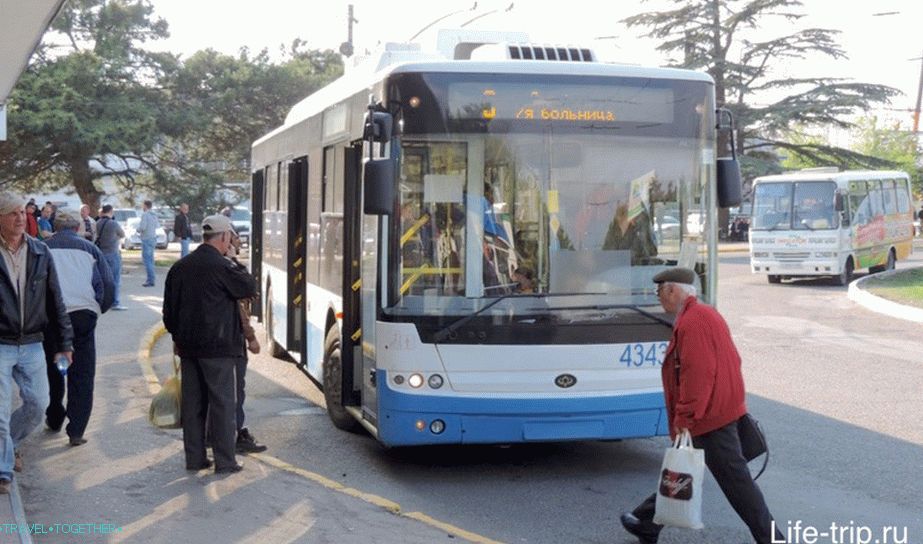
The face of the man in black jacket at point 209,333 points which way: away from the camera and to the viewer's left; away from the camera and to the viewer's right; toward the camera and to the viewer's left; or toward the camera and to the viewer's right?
away from the camera and to the viewer's right

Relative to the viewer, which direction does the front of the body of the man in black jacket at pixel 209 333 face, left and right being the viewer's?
facing away from the viewer and to the right of the viewer

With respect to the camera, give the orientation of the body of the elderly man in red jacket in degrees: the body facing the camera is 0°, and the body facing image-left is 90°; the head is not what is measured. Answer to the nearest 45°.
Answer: approximately 90°

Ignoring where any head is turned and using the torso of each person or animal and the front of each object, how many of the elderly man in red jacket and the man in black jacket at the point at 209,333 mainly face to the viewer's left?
1

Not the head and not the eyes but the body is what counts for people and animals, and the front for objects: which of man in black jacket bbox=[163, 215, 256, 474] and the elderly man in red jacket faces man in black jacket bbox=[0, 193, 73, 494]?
the elderly man in red jacket

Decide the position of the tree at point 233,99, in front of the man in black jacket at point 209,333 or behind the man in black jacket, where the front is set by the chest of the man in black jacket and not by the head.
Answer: in front

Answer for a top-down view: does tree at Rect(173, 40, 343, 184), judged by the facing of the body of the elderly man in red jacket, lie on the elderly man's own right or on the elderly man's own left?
on the elderly man's own right

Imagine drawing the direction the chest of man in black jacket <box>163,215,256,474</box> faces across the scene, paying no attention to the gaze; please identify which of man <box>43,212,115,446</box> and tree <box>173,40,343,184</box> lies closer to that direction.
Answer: the tree

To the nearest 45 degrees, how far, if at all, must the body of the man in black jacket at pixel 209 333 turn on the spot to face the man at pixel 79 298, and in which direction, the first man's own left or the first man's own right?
approximately 90° to the first man's own left

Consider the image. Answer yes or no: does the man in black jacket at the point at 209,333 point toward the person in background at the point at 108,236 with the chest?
no

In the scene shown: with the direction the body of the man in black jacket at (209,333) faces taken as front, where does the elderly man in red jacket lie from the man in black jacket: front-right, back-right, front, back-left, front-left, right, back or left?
right

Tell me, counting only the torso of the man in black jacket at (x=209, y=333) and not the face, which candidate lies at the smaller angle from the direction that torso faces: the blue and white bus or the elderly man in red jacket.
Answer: the blue and white bus

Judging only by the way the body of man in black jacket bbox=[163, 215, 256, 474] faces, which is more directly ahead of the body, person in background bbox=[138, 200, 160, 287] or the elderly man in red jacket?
the person in background

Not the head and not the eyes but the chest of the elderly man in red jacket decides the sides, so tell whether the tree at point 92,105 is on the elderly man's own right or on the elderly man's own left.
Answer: on the elderly man's own right

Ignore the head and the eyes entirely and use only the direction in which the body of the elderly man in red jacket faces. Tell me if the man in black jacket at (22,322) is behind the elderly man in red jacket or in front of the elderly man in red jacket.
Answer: in front

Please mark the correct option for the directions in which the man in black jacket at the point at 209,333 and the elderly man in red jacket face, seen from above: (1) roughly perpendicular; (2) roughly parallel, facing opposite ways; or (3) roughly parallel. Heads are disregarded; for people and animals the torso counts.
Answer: roughly perpendicular

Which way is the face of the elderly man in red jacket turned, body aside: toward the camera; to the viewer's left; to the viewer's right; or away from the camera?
to the viewer's left
